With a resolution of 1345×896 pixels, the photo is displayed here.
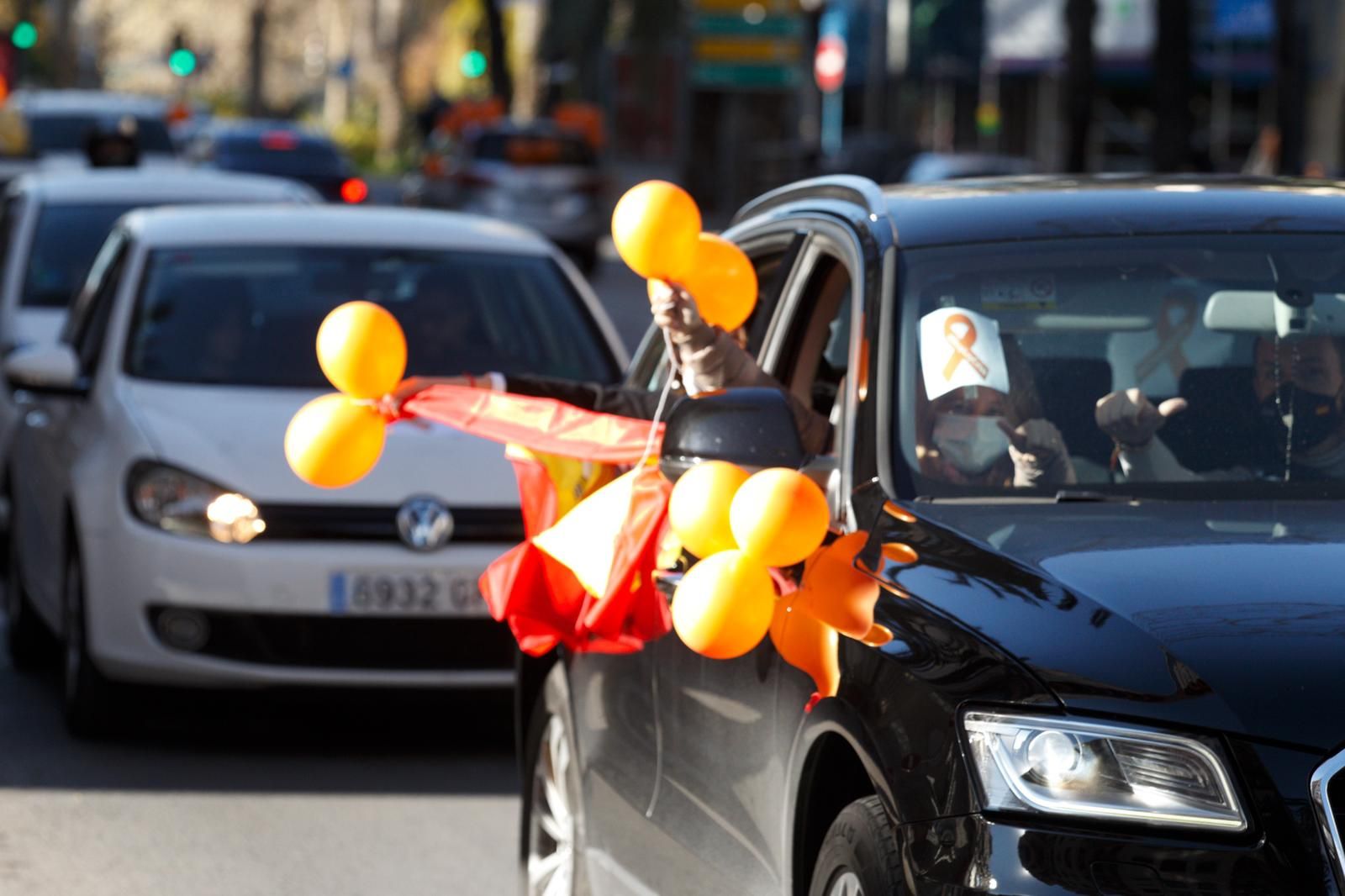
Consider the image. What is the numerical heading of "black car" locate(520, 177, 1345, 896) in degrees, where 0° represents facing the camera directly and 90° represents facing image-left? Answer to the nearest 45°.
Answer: approximately 315°

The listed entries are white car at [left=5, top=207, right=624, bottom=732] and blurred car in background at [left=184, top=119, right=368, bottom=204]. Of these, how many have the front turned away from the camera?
1

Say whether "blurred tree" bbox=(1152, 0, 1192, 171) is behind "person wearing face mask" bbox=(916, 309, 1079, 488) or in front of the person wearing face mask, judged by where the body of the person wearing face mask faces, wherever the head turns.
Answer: behind

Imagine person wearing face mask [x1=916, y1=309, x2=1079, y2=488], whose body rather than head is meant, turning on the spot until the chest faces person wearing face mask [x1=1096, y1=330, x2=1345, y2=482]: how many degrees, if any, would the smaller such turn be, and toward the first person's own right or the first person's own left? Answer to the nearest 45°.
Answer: approximately 90° to the first person's own left

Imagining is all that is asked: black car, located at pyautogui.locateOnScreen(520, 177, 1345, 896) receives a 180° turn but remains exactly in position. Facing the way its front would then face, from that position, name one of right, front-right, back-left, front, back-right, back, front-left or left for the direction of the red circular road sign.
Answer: front-right

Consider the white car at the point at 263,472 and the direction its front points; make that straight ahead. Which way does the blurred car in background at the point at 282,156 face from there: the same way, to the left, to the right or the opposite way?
the opposite way

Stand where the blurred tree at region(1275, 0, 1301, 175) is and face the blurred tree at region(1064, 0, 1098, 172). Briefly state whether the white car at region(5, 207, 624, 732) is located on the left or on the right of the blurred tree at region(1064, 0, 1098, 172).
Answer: left

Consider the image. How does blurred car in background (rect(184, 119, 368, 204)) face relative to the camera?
away from the camera

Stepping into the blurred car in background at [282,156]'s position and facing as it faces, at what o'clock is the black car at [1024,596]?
The black car is roughly at 6 o'clock from the blurred car in background.

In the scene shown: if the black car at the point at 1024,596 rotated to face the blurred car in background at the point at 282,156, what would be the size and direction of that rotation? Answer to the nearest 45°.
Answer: approximately 135° to its left

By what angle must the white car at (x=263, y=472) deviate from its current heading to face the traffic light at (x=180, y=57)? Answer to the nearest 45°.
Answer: approximately 180°

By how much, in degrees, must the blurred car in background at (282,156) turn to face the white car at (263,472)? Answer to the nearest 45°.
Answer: approximately 180°

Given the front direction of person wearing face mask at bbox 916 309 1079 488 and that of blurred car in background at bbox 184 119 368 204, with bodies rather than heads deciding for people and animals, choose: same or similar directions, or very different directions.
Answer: very different directions

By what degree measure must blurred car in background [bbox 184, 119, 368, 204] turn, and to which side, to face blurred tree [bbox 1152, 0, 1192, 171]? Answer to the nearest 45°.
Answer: approximately 135° to its right
